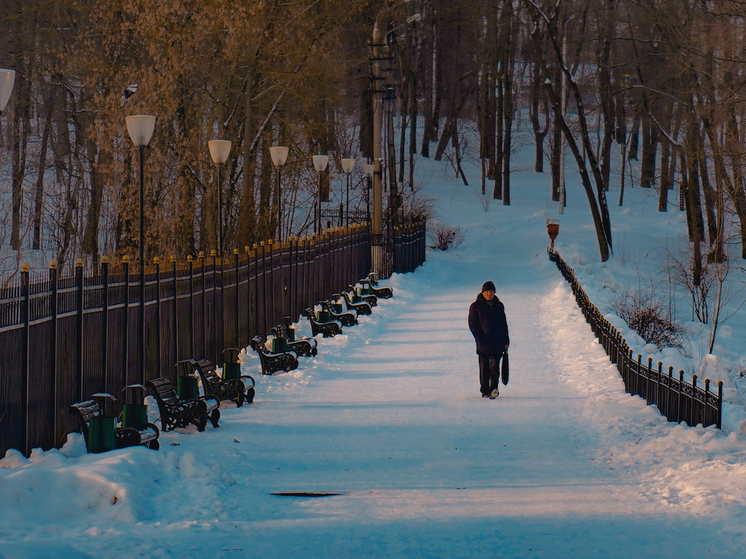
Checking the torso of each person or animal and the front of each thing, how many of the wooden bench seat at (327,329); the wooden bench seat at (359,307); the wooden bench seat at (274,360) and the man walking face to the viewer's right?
3

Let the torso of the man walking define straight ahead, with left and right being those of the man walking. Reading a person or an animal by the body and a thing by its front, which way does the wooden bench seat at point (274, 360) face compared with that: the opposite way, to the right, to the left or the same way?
to the left

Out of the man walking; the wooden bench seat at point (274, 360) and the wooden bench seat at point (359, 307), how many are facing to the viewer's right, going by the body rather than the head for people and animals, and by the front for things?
2

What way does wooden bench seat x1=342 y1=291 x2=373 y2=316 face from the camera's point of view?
to the viewer's right

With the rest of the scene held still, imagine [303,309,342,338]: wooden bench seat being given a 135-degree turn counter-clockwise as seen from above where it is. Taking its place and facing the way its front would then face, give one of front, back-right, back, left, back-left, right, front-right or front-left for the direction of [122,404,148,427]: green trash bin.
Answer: back-left

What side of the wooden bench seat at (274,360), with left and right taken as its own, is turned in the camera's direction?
right

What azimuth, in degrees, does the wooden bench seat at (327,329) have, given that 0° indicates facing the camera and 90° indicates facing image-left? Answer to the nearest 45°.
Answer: approximately 270°
